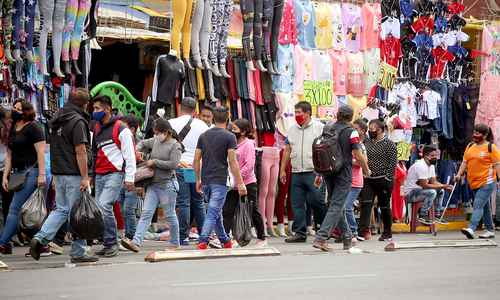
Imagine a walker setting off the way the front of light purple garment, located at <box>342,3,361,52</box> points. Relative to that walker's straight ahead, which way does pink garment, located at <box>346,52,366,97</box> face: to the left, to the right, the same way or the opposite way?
the same way

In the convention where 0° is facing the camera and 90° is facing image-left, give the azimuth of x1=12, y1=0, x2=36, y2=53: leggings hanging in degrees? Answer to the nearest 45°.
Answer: approximately 0°

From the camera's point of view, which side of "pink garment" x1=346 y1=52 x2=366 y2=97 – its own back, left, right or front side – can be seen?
front

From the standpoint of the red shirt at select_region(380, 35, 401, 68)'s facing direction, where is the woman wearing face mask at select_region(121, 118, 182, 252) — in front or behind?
in front

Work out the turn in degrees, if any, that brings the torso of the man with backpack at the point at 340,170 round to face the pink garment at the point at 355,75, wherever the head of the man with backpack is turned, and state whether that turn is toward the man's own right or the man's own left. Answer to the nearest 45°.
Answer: approximately 45° to the man's own left

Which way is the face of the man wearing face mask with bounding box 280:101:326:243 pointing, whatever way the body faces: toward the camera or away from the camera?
toward the camera

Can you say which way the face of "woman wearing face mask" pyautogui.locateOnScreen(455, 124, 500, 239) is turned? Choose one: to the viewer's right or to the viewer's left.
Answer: to the viewer's left

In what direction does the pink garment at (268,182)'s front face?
toward the camera

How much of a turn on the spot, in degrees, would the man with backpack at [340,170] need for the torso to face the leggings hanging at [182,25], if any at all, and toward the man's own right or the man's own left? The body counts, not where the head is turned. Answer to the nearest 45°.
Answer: approximately 90° to the man's own left

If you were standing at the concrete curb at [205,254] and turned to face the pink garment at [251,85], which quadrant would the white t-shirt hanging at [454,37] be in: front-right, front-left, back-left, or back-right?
front-right

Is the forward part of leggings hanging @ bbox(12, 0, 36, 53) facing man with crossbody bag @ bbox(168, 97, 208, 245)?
no

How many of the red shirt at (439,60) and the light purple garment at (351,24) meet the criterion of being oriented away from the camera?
0

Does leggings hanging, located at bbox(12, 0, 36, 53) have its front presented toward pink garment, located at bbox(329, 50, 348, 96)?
no

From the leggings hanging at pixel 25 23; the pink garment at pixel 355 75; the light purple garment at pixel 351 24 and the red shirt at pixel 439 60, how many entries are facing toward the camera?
4
